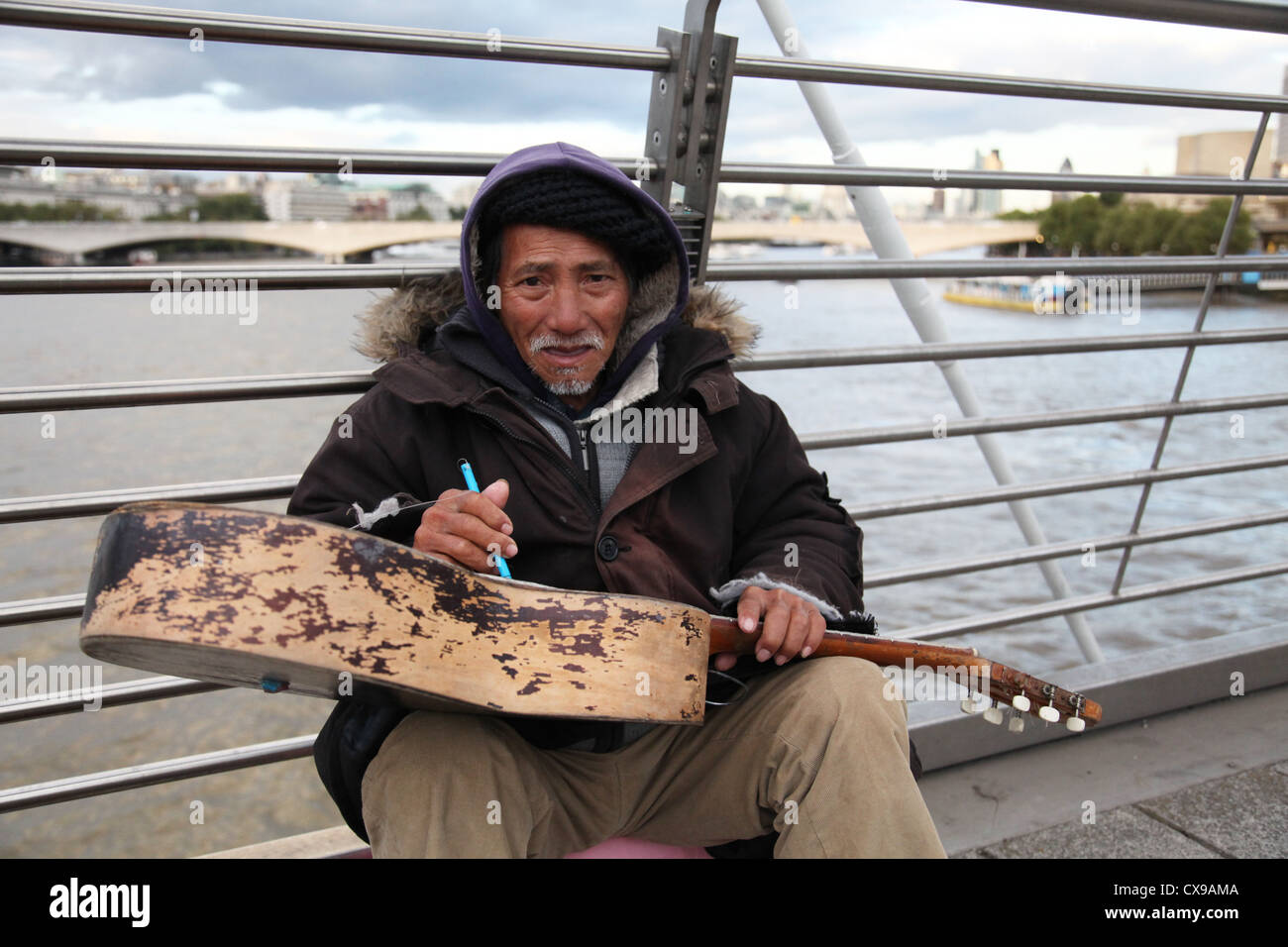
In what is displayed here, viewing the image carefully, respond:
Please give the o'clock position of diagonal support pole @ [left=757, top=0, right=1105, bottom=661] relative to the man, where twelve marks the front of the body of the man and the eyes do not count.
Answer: The diagonal support pole is roughly at 7 o'clock from the man.

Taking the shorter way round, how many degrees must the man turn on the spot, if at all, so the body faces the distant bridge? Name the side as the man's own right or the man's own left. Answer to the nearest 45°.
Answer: approximately 180°

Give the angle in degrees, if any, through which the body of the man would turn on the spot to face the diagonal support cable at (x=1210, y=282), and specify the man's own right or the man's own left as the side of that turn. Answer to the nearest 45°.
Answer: approximately 135° to the man's own left

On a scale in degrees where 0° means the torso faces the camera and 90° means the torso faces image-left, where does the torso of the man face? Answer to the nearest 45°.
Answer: approximately 0°

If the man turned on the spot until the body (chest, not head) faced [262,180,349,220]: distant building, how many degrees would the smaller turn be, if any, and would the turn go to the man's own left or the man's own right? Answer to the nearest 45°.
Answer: approximately 180°
